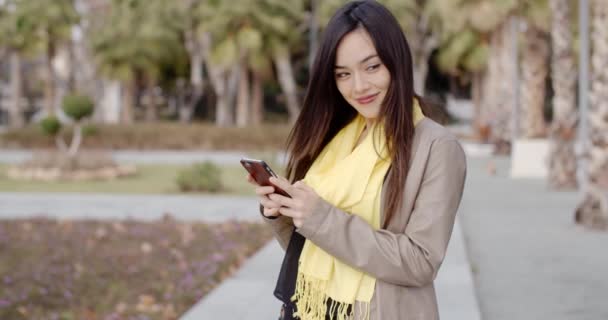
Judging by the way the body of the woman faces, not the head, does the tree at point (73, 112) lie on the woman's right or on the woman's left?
on the woman's right

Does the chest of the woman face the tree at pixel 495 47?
no

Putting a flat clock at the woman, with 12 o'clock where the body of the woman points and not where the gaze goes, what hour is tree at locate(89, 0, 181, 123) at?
The tree is roughly at 4 o'clock from the woman.

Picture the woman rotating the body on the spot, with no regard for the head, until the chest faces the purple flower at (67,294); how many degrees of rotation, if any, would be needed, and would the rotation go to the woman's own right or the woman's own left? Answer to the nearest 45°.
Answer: approximately 90° to the woman's own right

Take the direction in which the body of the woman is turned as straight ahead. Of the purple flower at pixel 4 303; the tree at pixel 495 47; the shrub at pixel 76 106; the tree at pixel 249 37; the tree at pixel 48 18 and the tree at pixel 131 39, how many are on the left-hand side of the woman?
0

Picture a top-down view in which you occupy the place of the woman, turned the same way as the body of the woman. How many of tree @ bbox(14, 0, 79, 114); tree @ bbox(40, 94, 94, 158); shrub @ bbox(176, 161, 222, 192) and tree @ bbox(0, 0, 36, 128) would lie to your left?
0

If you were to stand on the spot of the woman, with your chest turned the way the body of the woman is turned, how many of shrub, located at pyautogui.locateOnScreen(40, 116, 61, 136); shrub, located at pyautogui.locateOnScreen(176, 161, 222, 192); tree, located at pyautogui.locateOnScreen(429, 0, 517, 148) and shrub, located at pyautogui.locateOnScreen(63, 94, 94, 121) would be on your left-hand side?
0

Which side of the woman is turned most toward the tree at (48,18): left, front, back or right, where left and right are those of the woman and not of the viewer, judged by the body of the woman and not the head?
right

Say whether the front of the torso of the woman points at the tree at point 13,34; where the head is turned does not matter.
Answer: no

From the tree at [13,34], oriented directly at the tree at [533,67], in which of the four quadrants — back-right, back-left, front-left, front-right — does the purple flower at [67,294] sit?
front-right

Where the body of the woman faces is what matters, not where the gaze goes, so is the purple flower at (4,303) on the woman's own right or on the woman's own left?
on the woman's own right

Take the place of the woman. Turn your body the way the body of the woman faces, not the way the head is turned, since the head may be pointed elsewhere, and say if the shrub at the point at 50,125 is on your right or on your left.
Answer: on your right

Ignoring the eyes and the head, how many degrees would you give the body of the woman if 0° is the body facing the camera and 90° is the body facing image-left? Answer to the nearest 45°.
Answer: approximately 45°

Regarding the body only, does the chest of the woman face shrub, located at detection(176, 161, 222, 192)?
no

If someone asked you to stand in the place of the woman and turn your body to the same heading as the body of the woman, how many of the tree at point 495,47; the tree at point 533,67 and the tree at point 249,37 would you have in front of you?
0

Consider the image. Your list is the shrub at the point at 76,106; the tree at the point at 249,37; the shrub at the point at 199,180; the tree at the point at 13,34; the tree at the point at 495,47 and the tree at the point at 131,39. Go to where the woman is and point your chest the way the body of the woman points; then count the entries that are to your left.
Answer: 0

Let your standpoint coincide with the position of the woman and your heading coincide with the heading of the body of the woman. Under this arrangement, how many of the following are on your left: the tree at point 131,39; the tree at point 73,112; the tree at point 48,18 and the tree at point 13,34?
0
